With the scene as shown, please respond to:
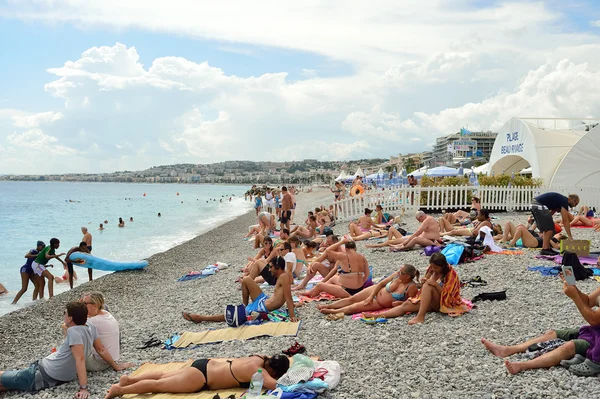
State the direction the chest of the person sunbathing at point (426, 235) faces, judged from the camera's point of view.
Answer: to the viewer's left

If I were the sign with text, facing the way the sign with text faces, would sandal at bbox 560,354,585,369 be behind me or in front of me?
in front

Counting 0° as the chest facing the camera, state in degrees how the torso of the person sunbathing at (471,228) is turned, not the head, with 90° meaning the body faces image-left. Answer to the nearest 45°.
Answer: approximately 90°

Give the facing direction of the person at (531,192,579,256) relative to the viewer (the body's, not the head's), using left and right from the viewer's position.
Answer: facing to the right of the viewer

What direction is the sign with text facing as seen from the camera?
toward the camera

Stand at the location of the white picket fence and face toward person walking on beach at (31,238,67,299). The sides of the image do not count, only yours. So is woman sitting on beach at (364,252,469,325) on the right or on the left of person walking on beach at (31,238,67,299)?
left

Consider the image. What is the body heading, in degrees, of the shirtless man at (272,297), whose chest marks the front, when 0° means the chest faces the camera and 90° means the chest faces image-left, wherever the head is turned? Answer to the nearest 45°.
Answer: approximately 90°

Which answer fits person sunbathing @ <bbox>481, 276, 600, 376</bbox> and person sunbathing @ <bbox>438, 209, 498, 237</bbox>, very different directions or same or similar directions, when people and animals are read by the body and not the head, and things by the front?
same or similar directions

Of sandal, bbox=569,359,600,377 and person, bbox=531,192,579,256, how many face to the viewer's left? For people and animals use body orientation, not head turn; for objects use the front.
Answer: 1

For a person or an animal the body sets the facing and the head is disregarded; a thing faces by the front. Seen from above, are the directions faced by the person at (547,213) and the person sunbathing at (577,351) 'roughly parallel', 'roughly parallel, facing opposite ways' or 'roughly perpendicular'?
roughly parallel, facing opposite ways

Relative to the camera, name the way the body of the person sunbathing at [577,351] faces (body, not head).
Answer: to the viewer's left

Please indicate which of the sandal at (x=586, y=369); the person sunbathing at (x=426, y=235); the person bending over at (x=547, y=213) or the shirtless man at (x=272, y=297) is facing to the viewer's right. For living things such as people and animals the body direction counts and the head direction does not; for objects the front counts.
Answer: the person bending over

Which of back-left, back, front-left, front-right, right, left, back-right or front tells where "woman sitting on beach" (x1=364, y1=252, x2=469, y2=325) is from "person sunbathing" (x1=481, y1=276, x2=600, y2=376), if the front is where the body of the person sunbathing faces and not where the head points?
front-right
